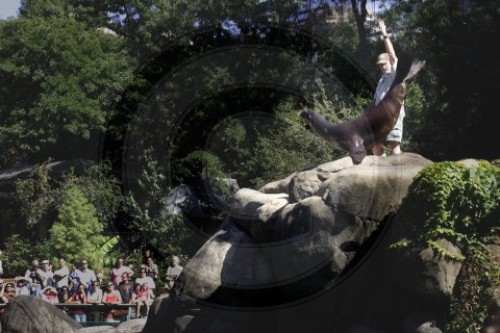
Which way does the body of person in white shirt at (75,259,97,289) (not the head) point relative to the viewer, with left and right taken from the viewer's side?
facing the viewer

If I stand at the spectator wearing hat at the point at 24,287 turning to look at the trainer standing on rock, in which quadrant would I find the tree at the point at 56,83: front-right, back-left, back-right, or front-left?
back-left

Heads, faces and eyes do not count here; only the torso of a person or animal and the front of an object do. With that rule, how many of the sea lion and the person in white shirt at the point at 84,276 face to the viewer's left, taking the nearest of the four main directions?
1

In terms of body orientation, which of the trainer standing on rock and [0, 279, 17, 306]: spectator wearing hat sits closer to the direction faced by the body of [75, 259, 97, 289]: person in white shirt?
the trainer standing on rock

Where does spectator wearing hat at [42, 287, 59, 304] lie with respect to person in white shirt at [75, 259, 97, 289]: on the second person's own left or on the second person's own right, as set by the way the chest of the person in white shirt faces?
on the second person's own right

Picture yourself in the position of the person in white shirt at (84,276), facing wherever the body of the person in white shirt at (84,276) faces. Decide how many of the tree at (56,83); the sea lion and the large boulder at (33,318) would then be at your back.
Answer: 1

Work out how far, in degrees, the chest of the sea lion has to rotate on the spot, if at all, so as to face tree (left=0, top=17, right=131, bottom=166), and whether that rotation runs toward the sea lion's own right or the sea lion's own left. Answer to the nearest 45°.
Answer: approximately 45° to the sea lion's own right

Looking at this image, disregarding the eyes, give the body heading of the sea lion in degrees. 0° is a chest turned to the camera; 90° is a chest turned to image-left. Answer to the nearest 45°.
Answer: approximately 90°

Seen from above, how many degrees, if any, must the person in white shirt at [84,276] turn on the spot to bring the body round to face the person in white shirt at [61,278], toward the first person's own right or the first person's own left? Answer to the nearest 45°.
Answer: approximately 135° to the first person's own right

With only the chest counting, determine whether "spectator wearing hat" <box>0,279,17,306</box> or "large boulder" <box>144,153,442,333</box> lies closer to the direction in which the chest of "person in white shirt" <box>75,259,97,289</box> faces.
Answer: the large boulder
